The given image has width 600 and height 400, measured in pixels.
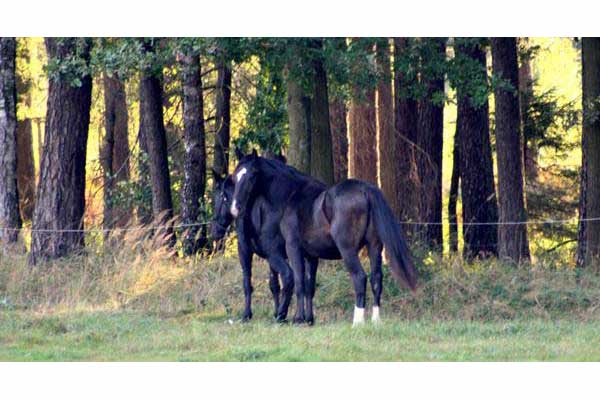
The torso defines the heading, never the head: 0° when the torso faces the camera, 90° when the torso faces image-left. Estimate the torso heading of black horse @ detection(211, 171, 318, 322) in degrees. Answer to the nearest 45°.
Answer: approximately 45°

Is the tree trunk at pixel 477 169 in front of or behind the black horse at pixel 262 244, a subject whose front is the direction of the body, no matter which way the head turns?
behind

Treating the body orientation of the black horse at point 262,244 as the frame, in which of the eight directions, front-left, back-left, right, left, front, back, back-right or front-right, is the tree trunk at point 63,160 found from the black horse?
right

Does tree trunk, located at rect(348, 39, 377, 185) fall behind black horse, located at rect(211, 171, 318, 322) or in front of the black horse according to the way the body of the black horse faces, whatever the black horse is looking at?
behind

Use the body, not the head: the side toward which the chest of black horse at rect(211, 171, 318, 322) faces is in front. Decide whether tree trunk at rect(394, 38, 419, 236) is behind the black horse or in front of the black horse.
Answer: behind

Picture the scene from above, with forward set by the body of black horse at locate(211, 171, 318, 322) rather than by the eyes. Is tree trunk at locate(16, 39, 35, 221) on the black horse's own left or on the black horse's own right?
on the black horse's own right

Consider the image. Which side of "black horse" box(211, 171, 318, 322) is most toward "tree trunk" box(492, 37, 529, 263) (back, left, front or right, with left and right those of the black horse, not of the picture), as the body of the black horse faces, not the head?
back
